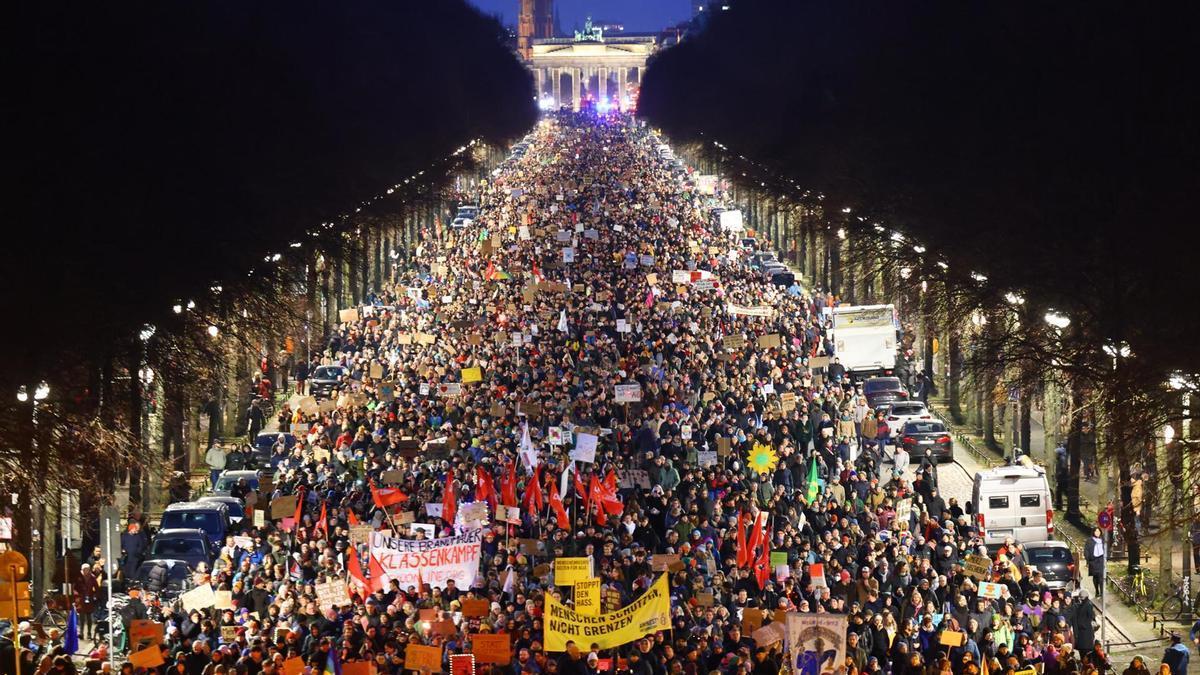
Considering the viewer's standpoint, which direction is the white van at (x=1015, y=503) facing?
facing away from the viewer

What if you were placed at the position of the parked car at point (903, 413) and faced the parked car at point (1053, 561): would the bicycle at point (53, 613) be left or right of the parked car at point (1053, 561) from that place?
right

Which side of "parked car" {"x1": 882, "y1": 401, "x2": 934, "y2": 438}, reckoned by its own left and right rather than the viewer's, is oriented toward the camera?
back

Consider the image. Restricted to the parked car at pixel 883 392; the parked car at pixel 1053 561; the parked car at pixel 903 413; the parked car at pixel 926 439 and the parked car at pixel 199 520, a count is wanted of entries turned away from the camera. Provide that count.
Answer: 4

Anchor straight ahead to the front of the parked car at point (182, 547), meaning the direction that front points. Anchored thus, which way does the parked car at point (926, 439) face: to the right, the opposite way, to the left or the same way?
the opposite way

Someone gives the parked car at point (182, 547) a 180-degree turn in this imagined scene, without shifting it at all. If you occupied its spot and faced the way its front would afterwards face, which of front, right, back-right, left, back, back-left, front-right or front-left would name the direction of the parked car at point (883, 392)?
front-right

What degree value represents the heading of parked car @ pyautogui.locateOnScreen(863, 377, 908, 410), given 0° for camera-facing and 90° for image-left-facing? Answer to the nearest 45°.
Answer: approximately 180°

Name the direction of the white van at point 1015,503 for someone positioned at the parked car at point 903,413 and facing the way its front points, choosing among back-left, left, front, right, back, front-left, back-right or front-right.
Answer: back

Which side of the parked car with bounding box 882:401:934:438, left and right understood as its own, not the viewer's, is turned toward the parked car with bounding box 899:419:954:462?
back

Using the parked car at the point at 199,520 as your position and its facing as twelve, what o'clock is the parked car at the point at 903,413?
the parked car at the point at 903,413 is roughly at 8 o'clock from the parked car at the point at 199,520.

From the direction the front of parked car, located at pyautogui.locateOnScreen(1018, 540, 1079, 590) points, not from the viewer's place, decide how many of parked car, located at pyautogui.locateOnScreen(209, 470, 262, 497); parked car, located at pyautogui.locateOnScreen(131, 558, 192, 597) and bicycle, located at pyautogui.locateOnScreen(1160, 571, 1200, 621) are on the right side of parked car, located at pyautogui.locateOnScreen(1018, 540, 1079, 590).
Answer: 1

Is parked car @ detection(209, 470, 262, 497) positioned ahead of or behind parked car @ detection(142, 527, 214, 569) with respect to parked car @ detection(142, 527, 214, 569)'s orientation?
behind

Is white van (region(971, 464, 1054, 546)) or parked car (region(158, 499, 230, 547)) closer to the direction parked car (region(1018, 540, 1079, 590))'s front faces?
the white van

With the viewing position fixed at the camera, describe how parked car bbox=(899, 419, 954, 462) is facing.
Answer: facing away from the viewer
